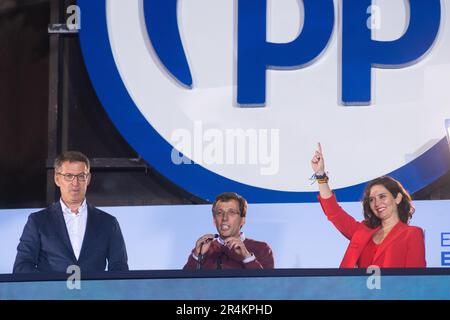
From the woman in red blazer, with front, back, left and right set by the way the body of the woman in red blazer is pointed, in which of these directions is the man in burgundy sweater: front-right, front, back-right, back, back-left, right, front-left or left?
front-right

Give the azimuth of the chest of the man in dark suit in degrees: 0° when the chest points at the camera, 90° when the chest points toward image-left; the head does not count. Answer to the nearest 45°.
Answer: approximately 0°

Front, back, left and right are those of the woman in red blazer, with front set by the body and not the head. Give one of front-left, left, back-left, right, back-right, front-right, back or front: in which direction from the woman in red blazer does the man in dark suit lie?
front-right

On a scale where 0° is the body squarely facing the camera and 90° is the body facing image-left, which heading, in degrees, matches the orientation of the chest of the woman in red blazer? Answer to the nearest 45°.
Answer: approximately 45°

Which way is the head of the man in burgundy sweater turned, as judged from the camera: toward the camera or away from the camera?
toward the camera

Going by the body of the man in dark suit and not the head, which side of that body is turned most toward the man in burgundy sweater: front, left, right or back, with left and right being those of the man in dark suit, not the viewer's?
left

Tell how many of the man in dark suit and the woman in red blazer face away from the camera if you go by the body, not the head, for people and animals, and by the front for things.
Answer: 0

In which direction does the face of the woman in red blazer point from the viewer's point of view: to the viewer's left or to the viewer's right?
to the viewer's left
